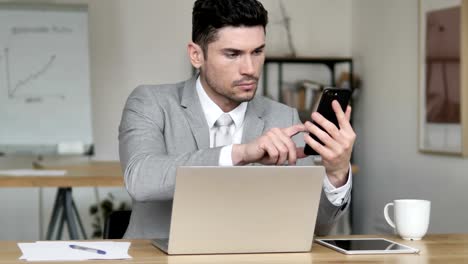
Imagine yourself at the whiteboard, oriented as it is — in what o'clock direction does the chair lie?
The chair is roughly at 12 o'clock from the whiteboard.

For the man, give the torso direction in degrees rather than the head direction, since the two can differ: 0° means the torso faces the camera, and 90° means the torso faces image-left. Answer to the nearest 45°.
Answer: approximately 315°

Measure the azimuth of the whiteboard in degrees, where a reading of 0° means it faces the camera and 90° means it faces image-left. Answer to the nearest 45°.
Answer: approximately 0°

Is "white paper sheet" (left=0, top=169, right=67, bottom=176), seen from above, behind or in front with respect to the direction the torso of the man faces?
behind

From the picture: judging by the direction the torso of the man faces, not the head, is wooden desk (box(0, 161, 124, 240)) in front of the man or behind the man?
behind

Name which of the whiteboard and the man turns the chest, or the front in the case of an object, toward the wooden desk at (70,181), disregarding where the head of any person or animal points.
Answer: the whiteboard
